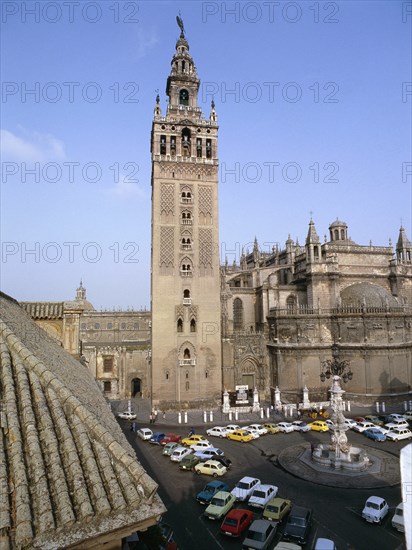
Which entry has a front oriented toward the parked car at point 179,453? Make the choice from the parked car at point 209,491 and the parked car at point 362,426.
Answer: the parked car at point 362,426

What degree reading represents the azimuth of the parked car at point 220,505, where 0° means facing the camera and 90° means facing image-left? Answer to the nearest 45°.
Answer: approximately 45°

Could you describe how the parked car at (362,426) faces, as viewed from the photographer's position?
facing the viewer and to the left of the viewer

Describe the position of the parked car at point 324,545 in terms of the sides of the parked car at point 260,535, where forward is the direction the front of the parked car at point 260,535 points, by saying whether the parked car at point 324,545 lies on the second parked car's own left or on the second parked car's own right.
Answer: on the second parked car's own left

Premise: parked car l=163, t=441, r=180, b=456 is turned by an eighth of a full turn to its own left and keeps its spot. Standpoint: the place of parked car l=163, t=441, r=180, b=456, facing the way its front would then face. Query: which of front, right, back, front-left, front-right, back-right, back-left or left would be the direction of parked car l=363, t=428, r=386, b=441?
left

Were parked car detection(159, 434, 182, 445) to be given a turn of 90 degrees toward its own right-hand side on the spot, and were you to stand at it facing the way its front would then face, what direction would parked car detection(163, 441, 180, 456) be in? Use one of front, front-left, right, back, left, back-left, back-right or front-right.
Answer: back-left

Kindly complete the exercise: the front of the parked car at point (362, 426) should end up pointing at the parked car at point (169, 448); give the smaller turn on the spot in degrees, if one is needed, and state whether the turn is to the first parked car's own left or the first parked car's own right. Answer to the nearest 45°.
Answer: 0° — it already faces it

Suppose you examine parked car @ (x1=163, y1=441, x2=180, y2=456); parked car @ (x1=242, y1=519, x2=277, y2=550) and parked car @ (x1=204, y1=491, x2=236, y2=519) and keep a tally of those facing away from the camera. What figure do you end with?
0

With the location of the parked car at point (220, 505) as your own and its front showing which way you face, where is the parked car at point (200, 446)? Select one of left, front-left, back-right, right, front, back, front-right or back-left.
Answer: back-right

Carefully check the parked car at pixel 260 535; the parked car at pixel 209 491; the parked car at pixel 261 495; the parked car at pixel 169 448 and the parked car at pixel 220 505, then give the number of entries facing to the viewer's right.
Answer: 0

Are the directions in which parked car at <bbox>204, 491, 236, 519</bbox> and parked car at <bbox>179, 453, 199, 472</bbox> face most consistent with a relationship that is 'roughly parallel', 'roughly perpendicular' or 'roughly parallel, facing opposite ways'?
roughly parallel

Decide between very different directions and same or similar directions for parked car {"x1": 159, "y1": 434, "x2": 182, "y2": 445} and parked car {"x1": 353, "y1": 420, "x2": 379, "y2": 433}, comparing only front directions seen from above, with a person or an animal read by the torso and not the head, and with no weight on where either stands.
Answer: same or similar directions
